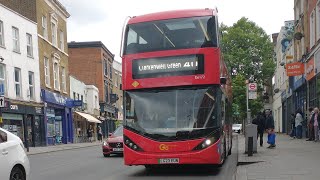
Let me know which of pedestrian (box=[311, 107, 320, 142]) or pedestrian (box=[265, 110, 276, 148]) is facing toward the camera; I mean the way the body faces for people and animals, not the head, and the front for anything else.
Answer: pedestrian (box=[311, 107, 320, 142])

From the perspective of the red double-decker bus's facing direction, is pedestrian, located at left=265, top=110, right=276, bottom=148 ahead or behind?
behind

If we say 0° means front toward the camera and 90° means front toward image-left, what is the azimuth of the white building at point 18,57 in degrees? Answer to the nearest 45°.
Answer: approximately 315°

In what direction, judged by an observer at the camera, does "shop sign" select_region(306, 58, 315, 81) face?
facing the viewer and to the left of the viewer

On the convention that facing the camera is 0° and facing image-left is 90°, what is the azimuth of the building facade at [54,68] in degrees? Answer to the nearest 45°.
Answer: approximately 315°

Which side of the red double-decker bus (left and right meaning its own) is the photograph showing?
front

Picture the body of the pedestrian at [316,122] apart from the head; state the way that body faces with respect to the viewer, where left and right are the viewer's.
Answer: facing the viewer

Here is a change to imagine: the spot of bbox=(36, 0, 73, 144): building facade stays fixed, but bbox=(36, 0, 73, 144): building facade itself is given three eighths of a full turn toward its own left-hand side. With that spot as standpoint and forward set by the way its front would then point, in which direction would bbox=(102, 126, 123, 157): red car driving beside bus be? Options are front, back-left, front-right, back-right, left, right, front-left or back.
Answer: back
